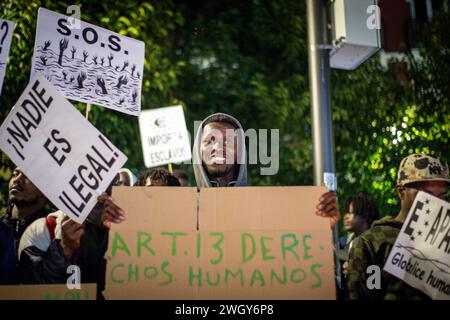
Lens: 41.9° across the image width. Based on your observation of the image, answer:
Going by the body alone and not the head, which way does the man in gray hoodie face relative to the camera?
toward the camera

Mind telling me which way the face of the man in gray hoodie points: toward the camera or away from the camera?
toward the camera

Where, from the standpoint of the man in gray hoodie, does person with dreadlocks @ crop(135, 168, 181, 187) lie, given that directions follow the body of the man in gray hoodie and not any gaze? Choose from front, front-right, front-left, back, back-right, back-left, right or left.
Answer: back-right

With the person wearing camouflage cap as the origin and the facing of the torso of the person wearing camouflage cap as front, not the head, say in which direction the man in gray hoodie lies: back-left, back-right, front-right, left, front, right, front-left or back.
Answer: back-right

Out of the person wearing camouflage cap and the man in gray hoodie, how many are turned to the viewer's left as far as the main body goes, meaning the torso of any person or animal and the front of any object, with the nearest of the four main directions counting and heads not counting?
0

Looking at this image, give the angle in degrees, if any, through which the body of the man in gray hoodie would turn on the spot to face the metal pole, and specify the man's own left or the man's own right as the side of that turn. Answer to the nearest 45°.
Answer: approximately 135° to the man's own left

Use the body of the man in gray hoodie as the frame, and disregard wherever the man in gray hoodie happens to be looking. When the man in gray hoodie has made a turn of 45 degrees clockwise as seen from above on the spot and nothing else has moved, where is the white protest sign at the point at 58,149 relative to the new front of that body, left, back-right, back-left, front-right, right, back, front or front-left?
front
